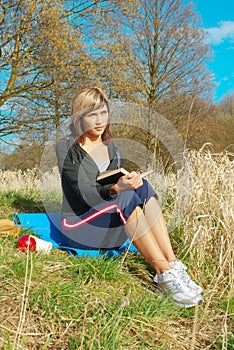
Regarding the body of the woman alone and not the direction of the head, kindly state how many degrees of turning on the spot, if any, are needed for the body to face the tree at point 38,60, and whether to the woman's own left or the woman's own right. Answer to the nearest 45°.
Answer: approximately 135° to the woman's own left

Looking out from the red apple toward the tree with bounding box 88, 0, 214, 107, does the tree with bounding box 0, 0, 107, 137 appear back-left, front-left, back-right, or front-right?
front-left

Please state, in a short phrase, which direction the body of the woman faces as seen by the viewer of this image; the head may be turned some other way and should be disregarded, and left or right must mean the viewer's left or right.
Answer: facing the viewer and to the right of the viewer

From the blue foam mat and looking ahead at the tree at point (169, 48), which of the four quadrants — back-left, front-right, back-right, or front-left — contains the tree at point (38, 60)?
front-left

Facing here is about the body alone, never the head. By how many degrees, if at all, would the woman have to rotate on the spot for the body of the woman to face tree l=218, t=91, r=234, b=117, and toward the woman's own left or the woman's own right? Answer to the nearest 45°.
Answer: approximately 135° to the woman's own left

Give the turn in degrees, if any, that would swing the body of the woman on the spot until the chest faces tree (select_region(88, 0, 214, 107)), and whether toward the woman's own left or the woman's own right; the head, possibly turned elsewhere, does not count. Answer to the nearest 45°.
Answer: approximately 135° to the woman's own left
